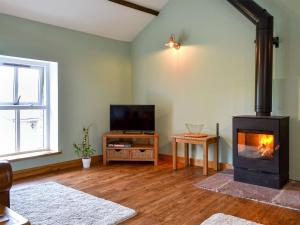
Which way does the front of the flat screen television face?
toward the camera

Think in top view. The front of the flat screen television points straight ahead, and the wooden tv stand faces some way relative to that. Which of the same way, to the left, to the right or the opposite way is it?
the same way

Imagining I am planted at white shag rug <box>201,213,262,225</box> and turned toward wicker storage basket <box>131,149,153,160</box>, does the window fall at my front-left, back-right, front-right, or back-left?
front-left

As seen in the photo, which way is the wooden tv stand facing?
toward the camera

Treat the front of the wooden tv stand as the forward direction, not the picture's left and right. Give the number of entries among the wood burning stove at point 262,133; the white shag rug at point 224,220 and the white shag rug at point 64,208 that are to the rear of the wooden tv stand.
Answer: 0

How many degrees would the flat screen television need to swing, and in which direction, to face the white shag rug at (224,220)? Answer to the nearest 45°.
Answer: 0° — it already faces it

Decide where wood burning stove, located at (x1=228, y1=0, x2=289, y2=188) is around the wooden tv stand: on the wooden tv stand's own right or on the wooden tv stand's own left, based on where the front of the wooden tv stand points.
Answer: on the wooden tv stand's own left

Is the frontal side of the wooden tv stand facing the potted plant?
no

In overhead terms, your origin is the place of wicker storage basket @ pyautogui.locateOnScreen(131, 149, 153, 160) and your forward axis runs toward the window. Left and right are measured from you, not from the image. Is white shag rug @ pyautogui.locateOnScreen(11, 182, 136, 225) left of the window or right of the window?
left

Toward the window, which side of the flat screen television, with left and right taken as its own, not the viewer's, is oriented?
right

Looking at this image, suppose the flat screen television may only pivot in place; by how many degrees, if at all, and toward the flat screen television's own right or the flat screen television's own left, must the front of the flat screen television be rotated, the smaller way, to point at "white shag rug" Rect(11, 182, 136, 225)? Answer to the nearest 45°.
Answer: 0° — it already faces it

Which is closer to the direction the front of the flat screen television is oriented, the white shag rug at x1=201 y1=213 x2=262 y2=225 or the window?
the white shag rug

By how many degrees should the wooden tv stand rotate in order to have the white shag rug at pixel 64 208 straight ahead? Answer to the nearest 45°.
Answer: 0° — it already faces it

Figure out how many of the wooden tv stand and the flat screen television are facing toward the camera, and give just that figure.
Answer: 2

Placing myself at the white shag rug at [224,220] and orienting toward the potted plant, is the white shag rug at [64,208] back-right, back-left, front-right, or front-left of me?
front-left

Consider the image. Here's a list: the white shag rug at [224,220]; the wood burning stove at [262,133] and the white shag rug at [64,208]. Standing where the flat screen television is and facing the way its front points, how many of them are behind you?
0
